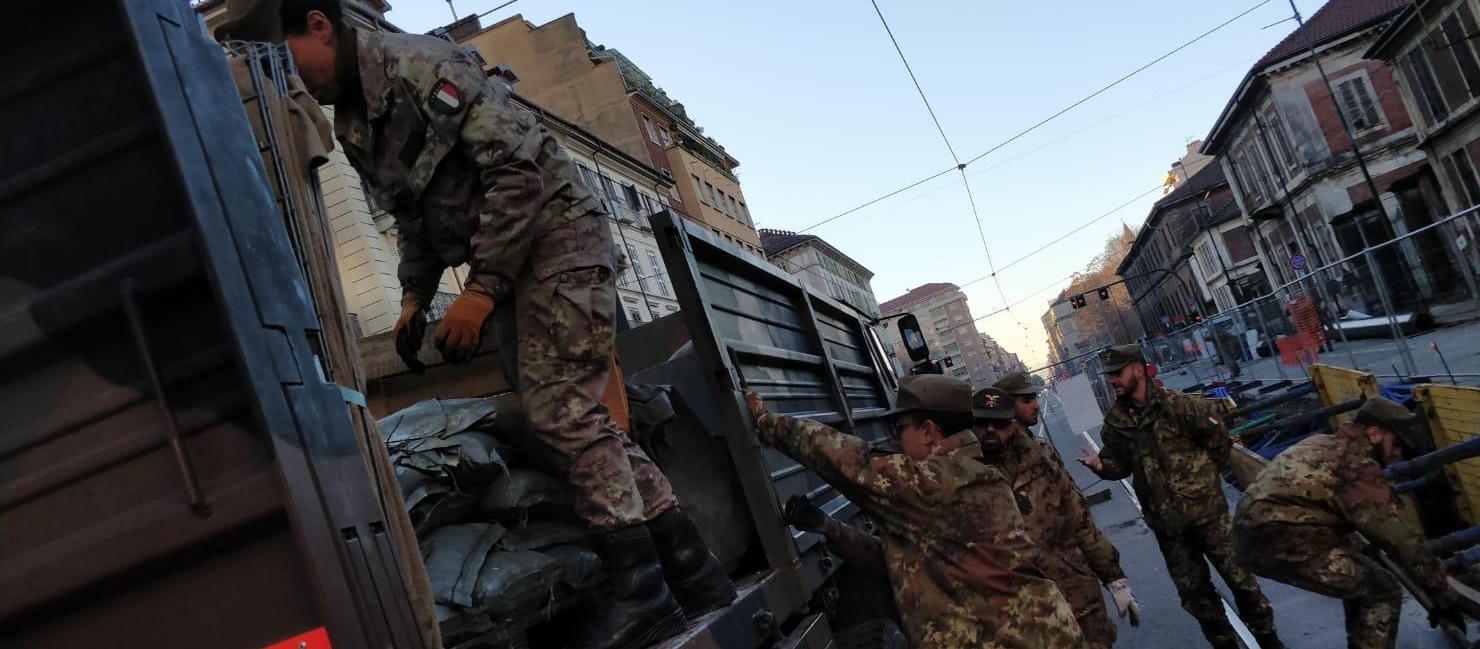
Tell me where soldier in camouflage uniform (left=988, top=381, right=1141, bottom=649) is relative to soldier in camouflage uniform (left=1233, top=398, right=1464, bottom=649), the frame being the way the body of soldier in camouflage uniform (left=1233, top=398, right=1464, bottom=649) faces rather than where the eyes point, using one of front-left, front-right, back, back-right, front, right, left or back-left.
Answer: back

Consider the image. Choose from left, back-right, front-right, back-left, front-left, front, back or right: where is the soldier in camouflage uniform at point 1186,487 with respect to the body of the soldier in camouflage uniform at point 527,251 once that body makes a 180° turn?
front-left

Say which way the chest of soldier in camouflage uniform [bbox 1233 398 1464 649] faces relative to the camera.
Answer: to the viewer's right

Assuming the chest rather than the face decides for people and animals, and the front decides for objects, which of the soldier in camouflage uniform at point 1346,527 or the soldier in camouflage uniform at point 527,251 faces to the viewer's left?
the soldier in camouflage uniform at point 527,251

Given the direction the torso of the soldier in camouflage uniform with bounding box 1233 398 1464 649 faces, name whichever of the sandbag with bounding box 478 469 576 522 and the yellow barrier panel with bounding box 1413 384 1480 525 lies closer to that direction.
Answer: the yellow barrier panel

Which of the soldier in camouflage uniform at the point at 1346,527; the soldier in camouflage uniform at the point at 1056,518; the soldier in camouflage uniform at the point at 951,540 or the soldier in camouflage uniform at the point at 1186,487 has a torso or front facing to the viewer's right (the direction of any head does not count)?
the soldier in camouflage uniform at the point at 1346,527

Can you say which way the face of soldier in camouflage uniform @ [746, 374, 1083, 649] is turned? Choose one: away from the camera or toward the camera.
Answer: away from the camera

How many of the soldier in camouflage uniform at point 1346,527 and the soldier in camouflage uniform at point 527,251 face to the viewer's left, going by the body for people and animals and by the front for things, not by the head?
1

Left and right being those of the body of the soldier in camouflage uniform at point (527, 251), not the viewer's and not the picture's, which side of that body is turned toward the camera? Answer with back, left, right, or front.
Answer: left

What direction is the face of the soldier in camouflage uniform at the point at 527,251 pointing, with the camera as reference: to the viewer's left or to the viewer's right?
to the viewer's left
